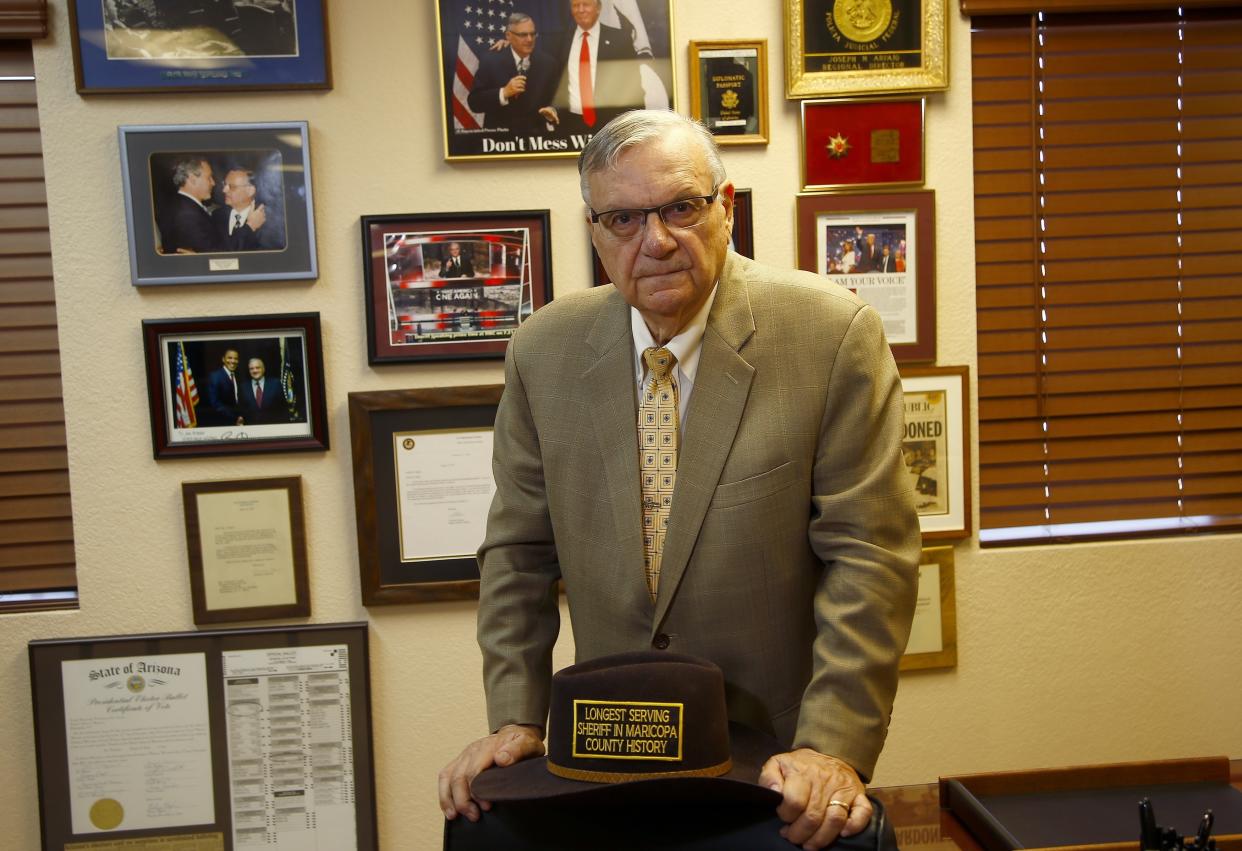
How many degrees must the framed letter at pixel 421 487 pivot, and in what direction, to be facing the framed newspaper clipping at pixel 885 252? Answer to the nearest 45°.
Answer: approximately 90° to its left

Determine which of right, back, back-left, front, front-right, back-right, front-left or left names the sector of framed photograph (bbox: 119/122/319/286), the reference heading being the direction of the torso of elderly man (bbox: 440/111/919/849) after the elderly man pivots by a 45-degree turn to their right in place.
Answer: right

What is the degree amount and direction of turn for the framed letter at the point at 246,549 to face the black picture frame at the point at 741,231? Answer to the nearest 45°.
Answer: approximately 90° to its left

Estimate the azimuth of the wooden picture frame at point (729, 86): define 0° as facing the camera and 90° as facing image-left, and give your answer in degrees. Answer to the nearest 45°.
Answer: approximately 0°

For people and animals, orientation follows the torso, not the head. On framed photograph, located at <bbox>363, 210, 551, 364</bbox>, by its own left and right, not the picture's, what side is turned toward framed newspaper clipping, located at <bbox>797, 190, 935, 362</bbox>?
left

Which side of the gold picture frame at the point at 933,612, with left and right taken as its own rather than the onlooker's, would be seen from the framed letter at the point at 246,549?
right
